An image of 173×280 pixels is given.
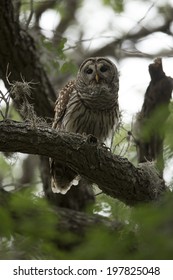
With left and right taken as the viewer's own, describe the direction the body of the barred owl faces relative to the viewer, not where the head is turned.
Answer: facing the viewer and to the right of the viewer
